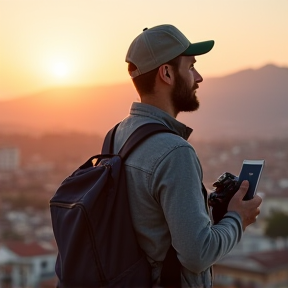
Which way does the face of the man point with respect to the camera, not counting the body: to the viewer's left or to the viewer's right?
to the viewer's right

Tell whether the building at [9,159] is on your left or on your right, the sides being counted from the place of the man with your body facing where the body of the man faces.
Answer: on your left

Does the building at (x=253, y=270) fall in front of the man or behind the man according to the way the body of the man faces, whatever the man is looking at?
in front

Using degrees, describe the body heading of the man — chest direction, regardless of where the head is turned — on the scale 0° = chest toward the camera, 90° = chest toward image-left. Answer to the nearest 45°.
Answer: approximately 225°

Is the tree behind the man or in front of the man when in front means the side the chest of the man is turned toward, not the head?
in front

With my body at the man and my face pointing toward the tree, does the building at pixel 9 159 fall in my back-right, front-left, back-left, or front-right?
front-left
